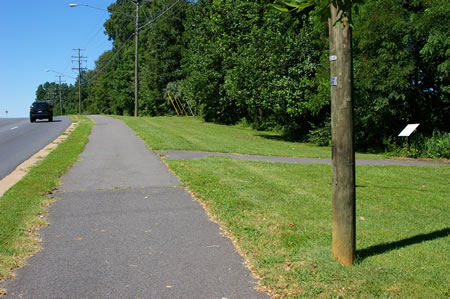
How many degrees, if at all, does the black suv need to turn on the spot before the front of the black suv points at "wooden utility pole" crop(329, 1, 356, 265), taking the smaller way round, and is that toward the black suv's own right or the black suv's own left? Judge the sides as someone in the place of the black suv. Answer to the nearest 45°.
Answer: approximately 180°

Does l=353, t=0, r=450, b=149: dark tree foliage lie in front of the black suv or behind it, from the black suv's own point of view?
behind

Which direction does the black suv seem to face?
away from the camera
